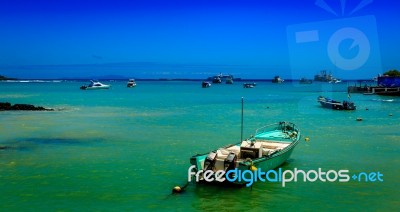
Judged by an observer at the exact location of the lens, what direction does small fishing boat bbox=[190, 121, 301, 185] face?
facing away from the viewer and to the right of the viewer
